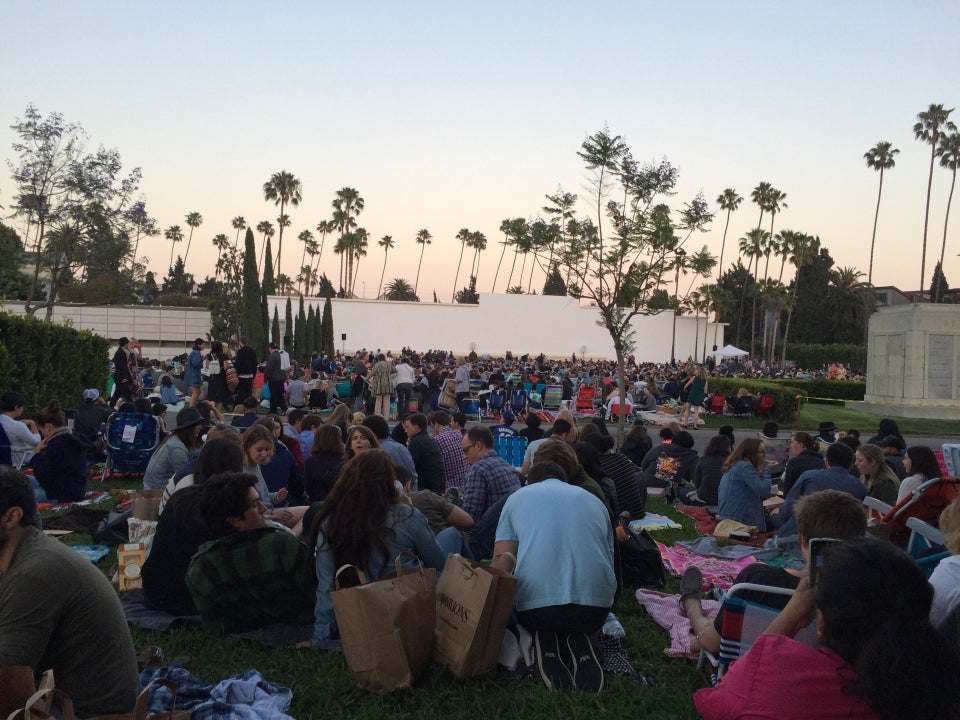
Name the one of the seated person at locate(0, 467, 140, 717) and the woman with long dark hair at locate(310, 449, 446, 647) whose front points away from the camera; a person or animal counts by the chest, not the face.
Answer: the woman with long dark hair

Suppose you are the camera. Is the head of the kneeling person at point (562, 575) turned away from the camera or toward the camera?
away from the camera

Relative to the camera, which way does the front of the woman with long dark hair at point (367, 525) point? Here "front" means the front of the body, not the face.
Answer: away from the camera

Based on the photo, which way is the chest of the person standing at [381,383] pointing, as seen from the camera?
away from the camera

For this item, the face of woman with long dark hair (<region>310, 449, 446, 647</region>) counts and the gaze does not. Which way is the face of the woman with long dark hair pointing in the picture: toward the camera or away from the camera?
away from the camera

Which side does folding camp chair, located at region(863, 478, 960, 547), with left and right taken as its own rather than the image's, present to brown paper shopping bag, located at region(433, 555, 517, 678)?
left

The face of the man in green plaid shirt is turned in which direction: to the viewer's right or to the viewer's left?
to the viewer's right

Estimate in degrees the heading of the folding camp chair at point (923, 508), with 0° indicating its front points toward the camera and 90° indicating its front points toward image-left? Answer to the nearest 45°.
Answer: approximately 135°

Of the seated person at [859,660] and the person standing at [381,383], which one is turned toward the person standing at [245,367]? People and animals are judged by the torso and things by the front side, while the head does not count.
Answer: the seated person

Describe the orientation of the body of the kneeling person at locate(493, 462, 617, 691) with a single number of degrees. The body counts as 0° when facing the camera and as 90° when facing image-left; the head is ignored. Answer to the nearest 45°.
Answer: approximately 180°

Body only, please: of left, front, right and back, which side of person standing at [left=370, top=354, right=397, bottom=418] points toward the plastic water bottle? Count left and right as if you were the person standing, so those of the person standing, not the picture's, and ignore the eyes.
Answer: back

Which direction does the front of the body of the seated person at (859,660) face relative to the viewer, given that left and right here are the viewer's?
facing away from the viewer and to the left of the viewer

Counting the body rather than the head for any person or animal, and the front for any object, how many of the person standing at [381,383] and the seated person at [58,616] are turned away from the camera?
1
